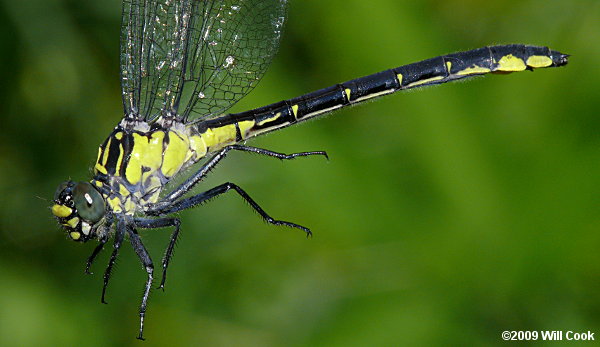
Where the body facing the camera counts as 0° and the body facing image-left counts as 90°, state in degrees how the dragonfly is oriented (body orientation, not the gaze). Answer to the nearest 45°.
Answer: approximately 90°
